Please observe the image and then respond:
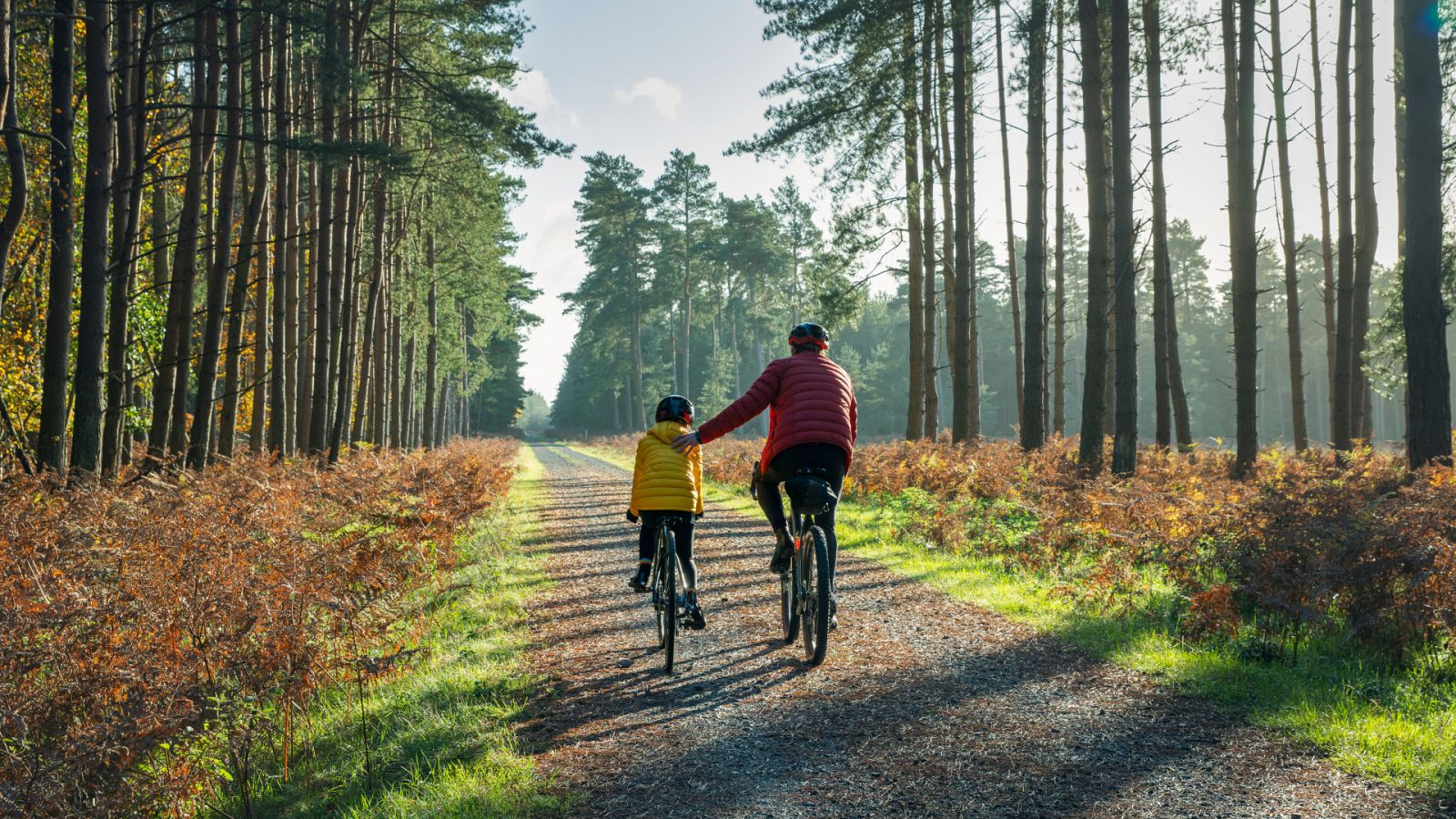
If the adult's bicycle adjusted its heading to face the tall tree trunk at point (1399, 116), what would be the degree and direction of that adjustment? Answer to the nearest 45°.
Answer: approximately 45° to its right

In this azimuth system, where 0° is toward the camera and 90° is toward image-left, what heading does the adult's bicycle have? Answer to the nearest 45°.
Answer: approximately 180°

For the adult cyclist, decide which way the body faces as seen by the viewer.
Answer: away from the camera

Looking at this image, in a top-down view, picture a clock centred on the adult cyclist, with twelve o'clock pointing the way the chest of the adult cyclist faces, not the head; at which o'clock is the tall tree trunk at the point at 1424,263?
The tall tree trunk is roughly at 2 o'clock from the adult cyclist.

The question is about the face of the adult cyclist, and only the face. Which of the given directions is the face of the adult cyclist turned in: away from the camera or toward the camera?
away from the camera

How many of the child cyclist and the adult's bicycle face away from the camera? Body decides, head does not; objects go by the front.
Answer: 2

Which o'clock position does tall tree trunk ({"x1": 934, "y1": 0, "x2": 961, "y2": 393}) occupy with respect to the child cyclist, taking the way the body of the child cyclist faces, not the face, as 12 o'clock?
The tall tree trunk is roughly at 1 o'clock from the child cyclist.

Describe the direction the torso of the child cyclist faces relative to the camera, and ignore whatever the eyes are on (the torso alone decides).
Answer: away from the camera

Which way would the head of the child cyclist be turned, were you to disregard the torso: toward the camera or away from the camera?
away from the camera
